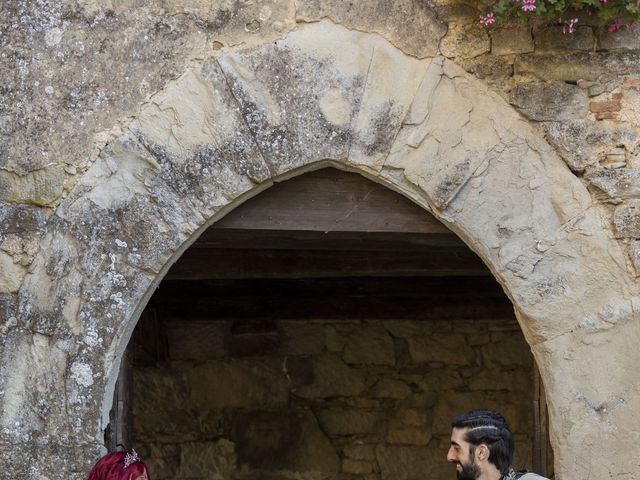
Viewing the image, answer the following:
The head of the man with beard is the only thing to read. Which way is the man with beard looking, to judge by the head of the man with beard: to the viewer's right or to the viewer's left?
to the viewer's left
